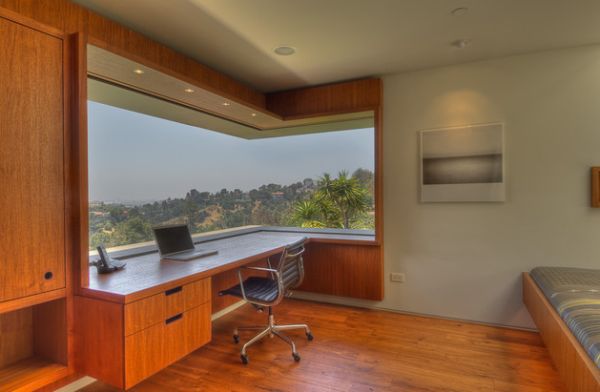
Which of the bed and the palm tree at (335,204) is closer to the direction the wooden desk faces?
the bed

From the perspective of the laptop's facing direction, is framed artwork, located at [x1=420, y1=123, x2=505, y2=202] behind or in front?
in front

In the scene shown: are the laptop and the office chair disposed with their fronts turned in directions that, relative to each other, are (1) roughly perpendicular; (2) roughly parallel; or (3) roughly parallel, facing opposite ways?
roughly parallel, facing opposite ways

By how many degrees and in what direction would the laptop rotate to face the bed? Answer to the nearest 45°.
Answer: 0° — it already faces it

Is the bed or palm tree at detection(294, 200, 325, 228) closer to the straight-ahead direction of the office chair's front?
the palm tree

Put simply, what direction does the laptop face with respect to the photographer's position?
facing the viewer and to the right of the viewer

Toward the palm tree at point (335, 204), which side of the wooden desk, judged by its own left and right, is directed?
left

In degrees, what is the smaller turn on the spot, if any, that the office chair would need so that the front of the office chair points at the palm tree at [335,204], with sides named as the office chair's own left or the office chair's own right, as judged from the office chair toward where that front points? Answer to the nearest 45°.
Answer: approximately 90° to the office chair's own right

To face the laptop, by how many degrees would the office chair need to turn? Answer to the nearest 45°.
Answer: approximately 45° to its left

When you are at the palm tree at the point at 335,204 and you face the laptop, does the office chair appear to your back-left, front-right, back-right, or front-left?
front-left

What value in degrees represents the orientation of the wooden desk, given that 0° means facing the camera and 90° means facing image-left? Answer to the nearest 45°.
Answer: approximately 315°

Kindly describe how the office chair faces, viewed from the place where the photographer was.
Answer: facing away from the viewer and to the left of the viewer

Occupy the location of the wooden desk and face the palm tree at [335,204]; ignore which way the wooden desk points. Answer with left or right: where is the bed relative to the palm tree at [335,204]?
right
